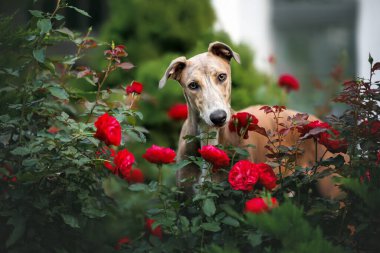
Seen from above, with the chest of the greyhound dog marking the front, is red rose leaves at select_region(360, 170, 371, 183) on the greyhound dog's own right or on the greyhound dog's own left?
on the greyhound dog's own left

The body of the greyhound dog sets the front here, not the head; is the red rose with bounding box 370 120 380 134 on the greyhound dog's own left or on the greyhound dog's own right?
on the greyhound dog's own left

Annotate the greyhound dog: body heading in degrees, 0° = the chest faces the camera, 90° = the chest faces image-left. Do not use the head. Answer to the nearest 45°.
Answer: approximately 45°
